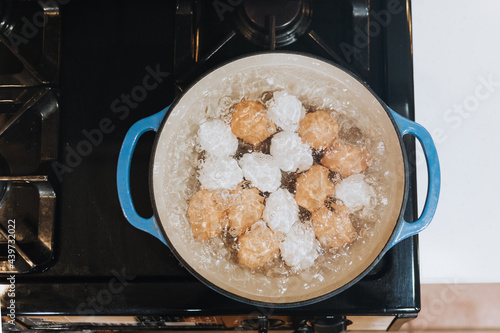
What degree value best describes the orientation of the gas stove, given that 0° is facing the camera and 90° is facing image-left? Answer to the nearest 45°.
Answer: approximately 0°
